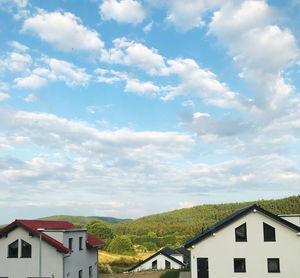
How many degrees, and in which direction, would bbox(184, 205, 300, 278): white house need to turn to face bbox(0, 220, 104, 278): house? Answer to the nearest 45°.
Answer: approximately 90° to its right

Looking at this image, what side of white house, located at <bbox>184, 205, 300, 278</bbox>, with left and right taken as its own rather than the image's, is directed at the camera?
front
